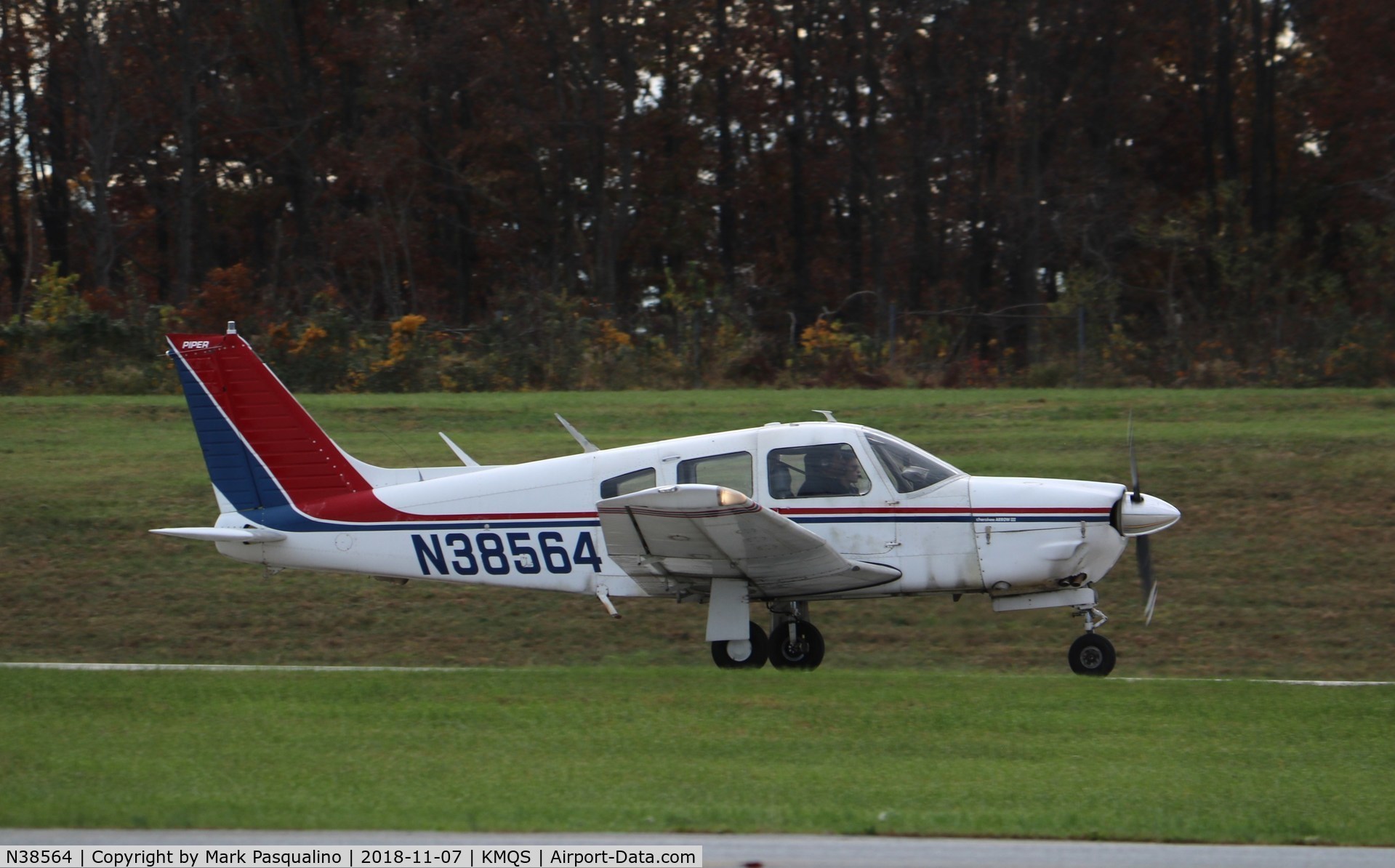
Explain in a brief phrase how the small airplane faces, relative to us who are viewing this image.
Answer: facing to the right of the viewer

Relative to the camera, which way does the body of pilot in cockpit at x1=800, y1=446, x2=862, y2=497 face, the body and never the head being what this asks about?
to the viewer's right

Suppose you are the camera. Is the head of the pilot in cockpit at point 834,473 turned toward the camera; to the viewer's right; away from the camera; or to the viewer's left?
to the viewer's right
